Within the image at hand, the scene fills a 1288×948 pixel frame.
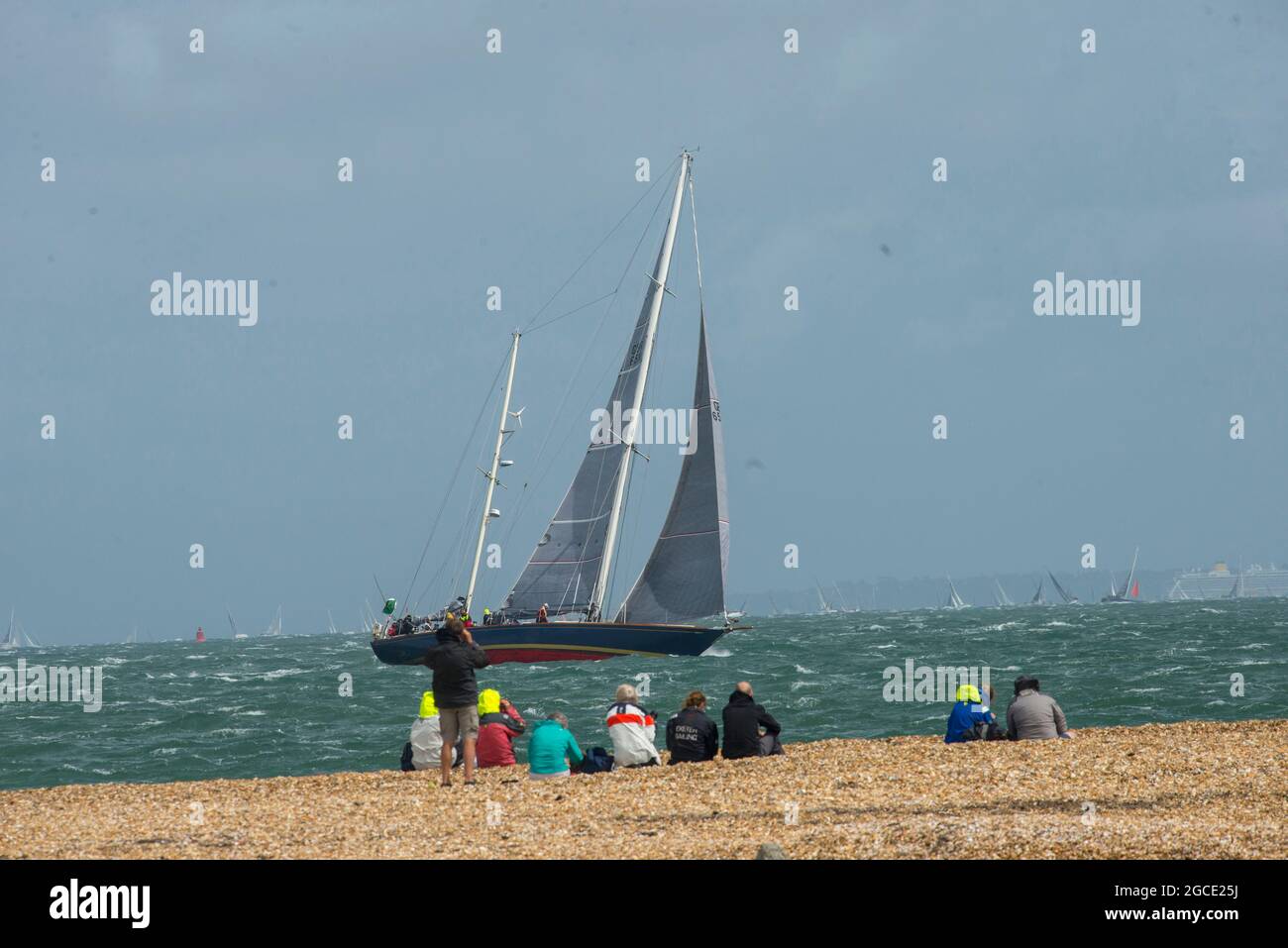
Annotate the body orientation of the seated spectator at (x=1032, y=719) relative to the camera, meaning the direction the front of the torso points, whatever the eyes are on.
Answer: away from the camera

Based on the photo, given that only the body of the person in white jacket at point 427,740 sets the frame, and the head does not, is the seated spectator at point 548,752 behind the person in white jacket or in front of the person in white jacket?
behind

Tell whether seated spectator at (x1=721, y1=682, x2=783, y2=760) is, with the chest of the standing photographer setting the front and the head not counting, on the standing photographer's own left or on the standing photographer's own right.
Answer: on the standing photographer's own right

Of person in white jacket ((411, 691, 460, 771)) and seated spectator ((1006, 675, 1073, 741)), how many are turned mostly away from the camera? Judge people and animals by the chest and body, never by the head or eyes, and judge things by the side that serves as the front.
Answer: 2

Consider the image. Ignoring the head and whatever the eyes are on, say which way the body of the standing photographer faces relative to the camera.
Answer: away from the camera

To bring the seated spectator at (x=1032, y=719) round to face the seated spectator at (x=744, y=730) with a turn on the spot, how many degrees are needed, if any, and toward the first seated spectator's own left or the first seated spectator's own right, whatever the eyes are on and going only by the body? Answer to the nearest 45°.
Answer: approximately 135° to the first seated spectator's own left

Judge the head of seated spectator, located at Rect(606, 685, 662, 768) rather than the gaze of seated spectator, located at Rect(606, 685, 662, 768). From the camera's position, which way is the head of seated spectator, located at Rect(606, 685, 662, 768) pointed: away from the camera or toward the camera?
away from the camera

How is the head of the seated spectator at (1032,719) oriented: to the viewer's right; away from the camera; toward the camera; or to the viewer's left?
away from the camera

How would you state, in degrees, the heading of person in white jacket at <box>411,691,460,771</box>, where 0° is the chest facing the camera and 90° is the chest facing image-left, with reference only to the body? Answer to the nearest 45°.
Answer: approximately 180°
